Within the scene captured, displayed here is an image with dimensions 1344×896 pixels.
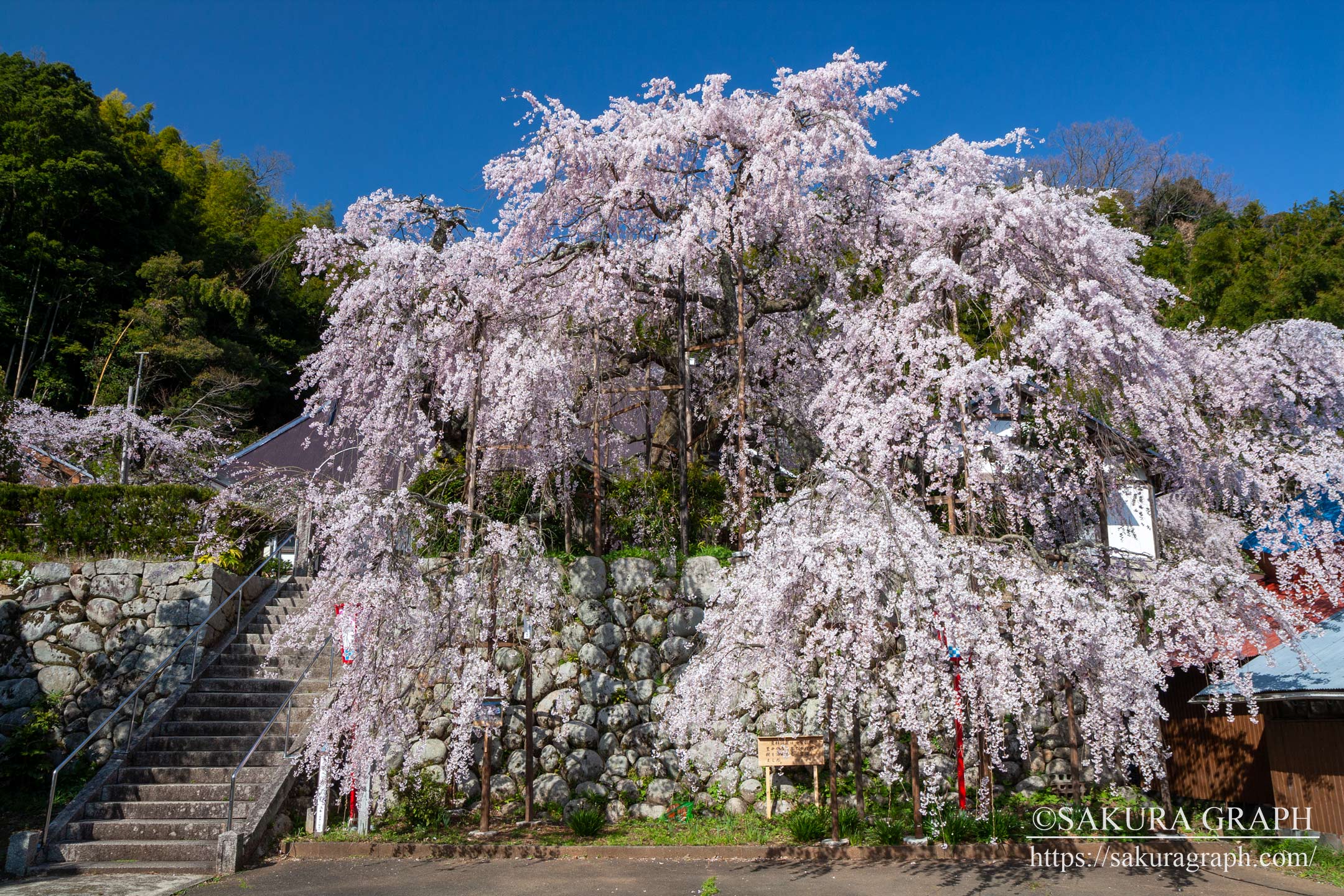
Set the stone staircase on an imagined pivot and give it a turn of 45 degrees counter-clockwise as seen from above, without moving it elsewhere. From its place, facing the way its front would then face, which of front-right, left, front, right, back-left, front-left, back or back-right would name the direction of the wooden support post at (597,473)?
front-left

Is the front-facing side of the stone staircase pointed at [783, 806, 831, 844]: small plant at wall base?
no

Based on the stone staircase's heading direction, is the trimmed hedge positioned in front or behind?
behind

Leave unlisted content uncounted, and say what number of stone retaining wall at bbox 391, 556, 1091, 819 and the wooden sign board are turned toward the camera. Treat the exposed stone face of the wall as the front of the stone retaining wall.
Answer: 2

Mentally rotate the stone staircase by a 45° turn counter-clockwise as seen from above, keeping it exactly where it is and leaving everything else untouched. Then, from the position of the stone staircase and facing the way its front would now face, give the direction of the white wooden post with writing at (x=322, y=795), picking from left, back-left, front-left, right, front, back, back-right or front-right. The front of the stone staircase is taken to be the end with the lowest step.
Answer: front

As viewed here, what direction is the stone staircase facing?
toward the camera

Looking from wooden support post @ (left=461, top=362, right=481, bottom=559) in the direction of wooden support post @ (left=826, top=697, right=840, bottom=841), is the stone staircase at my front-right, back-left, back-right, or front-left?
back-right

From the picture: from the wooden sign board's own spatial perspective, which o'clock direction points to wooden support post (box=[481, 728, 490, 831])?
The wooden support post is roughly at 3 o'clock from the wooden sign board.

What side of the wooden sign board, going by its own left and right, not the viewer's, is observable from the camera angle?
front

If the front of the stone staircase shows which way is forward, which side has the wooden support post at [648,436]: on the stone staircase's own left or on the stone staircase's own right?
on the stone staircase's own left

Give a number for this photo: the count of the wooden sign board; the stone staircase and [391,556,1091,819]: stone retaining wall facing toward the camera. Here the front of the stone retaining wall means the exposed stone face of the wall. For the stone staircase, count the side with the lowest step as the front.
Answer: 3

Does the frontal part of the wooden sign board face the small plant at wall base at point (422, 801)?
no

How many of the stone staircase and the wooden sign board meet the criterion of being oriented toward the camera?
2

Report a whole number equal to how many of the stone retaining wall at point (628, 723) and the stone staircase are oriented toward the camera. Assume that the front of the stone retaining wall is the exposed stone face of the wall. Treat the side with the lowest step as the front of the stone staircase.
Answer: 2

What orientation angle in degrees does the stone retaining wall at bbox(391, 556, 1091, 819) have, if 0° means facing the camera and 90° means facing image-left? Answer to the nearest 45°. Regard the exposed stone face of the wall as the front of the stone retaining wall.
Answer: approximately 0°

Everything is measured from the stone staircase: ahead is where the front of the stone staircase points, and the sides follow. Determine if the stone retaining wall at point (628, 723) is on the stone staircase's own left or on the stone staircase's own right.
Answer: on the stone staircase's own left

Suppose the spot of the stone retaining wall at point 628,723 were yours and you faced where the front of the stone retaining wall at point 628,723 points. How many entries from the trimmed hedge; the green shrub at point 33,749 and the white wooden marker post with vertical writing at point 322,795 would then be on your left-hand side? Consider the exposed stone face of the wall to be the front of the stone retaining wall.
0

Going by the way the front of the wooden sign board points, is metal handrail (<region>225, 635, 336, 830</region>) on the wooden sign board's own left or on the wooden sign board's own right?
on the wooden sign board's own right
